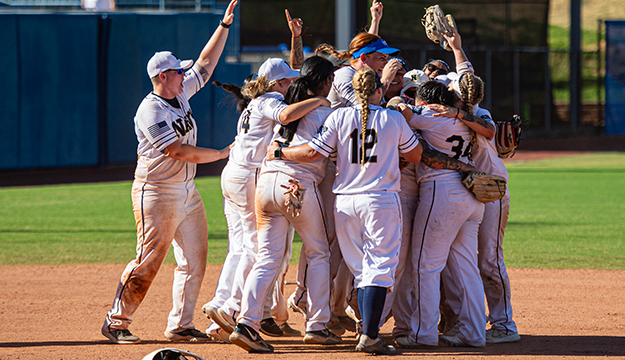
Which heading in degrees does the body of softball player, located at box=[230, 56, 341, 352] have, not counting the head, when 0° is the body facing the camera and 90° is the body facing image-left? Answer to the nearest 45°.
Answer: approximately 225°

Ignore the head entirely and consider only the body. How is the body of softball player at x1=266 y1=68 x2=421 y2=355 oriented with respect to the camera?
away from the camera

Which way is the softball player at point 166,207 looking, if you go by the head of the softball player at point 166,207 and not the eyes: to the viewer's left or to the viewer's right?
to the viewer's right

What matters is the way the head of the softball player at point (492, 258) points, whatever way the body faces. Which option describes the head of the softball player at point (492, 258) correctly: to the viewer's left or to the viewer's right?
to the viewer's left
